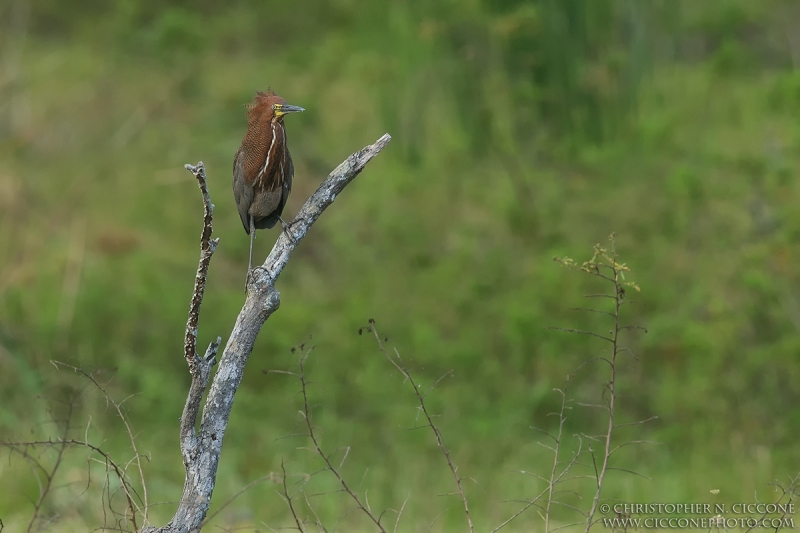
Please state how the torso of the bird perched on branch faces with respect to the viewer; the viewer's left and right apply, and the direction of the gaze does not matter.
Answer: facing the viewer and to the right of the viewer
